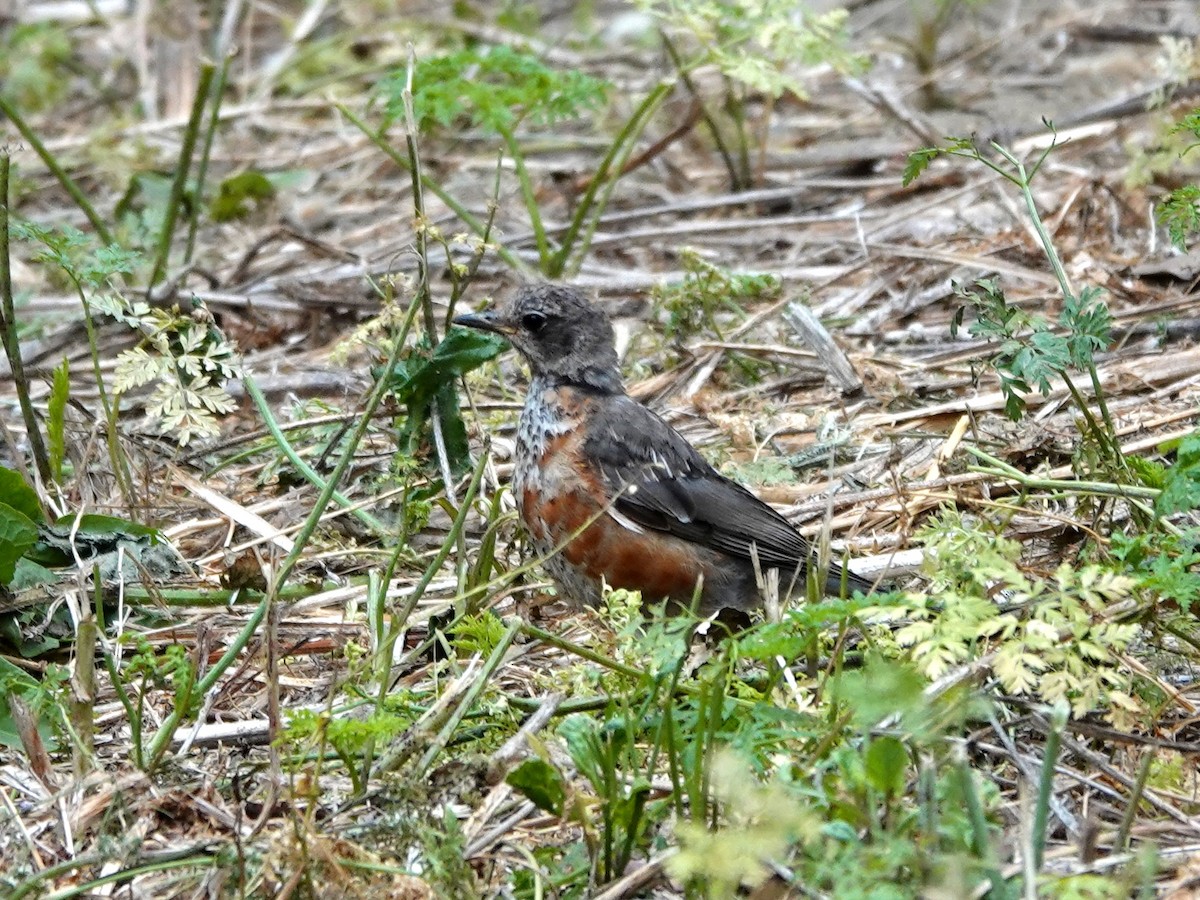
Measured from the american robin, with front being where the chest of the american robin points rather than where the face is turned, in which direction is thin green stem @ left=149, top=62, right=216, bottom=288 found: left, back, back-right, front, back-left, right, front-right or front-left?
front-right

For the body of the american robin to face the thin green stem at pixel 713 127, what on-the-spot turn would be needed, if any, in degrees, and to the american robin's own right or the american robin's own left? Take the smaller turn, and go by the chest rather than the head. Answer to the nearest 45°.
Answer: approximately 90° to the american robin's own right

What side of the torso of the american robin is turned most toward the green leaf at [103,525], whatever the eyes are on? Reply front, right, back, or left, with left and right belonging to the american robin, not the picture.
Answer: front

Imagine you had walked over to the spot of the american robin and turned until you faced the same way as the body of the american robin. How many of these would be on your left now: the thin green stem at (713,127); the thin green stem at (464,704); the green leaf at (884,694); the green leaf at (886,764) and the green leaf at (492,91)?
3

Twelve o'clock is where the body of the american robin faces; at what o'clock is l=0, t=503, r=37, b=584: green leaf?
The green leaf is roughly at 11 o'clock from the american robin.

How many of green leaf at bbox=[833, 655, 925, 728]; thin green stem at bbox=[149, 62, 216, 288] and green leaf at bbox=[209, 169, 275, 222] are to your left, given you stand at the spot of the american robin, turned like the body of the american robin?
1

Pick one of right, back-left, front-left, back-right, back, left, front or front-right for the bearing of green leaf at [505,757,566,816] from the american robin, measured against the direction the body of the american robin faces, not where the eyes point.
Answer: left

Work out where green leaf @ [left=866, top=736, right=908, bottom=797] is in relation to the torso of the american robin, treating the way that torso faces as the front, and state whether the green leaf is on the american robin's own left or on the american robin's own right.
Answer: on the american robin's own left

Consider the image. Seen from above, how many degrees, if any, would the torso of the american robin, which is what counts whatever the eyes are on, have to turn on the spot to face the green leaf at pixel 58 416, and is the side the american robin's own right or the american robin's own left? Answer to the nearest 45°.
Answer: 0° — it already faces it

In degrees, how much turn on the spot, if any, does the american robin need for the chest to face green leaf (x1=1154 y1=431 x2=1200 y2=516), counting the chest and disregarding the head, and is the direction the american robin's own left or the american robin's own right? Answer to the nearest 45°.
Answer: approximately 135° to the american robin's own left

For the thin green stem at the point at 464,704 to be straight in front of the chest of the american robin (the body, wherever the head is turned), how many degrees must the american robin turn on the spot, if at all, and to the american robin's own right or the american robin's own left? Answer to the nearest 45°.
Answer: approximately 90° to the american robin's own left

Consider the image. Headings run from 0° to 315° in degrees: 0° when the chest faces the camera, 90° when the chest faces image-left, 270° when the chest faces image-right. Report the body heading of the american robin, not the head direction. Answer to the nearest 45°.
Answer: approximately 90°

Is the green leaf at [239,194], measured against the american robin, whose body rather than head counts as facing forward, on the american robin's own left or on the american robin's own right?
on the american robin's own right
